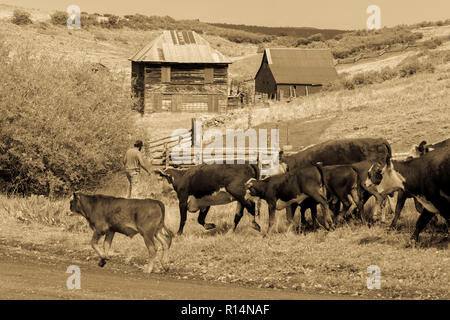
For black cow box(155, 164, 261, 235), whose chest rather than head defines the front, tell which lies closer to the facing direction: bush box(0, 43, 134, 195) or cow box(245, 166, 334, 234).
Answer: the bush

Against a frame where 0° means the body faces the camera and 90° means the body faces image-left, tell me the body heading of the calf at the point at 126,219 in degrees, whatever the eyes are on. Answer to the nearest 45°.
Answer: approximately 90°

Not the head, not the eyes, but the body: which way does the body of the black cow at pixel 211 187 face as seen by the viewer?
to the viewer's left

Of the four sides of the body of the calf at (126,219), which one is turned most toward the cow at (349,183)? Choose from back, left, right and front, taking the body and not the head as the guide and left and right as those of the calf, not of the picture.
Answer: back

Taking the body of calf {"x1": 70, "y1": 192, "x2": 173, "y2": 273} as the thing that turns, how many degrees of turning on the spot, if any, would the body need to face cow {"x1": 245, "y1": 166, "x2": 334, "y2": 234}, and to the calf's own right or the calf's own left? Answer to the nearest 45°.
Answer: approximately 135° to the calf's own right

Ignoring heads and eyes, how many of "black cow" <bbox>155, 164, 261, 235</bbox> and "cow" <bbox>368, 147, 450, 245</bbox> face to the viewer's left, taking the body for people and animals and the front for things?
2

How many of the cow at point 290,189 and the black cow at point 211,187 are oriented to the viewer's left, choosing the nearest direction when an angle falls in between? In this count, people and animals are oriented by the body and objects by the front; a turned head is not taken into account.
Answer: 2

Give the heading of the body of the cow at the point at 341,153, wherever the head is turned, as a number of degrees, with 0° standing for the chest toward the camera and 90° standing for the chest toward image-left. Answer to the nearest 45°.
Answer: approximately 90°

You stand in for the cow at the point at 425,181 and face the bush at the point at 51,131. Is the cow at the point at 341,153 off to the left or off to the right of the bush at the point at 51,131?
right

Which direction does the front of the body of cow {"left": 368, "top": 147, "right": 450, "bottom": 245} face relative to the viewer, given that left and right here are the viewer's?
facing to the left of the viewer

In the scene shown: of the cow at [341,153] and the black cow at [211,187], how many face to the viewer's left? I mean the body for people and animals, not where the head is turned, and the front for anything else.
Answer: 2

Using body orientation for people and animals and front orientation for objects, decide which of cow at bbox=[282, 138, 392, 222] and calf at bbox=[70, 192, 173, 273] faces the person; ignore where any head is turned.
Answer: the cow
